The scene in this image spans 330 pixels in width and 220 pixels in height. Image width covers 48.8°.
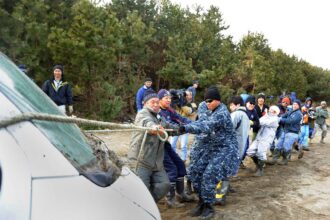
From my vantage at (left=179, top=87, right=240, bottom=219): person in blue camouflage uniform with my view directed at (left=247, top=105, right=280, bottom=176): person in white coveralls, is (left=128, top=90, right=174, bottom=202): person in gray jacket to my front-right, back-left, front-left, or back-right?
back-left

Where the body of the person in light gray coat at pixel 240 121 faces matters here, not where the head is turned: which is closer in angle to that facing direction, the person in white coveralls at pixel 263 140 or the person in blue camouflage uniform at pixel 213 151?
the person in blue camouflage uniform

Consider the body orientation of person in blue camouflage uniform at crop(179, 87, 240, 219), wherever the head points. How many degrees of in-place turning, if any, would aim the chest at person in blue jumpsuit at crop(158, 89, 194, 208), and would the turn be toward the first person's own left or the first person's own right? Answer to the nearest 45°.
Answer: approximately 45° to the first person's own right

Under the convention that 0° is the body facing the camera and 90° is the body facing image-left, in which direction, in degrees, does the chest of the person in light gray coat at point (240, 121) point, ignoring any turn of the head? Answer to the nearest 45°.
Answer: approximately 90°

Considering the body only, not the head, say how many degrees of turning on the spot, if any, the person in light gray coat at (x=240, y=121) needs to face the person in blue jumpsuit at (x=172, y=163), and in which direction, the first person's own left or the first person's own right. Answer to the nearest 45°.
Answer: approximately 45° to the first person's own left

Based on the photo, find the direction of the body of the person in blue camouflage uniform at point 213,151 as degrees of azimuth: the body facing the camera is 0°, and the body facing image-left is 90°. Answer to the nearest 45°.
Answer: approximately 90°
